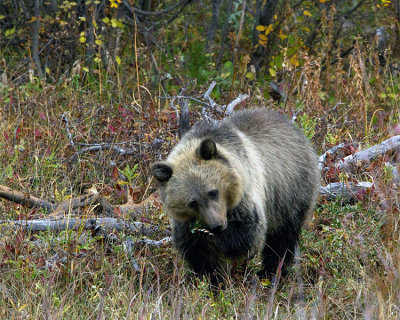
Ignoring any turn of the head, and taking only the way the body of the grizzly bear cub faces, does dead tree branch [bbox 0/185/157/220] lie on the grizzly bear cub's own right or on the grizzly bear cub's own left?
on the grizzly bear cub's own right

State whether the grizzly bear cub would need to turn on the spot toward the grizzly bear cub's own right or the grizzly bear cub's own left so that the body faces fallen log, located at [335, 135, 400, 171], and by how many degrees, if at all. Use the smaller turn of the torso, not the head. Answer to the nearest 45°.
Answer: approximately 180°

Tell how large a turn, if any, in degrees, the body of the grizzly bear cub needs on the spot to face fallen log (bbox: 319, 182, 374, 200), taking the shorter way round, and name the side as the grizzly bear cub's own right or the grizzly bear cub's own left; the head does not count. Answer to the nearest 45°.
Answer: approximately 180°

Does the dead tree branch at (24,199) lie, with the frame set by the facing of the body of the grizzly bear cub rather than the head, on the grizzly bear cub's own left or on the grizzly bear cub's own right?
on the grizzly bear cub's own right

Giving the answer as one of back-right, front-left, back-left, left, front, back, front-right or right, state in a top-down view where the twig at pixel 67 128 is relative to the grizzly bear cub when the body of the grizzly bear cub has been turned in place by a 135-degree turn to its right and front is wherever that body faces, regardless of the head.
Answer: front-left

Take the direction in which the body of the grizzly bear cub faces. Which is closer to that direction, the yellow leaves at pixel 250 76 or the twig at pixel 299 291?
the twig

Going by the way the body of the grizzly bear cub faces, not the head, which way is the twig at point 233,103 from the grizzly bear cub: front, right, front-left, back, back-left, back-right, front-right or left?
back-right

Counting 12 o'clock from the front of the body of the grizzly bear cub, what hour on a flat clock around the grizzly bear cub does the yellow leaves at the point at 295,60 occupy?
The yellow leaves is roughly at 5 o'clock from the grizzly bear cub.

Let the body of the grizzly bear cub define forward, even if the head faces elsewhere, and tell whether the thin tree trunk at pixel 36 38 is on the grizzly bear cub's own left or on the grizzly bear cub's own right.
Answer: on the grizzly bear cub's own right

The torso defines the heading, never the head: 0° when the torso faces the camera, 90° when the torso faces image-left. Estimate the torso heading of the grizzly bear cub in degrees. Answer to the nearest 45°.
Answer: approximately 45°
